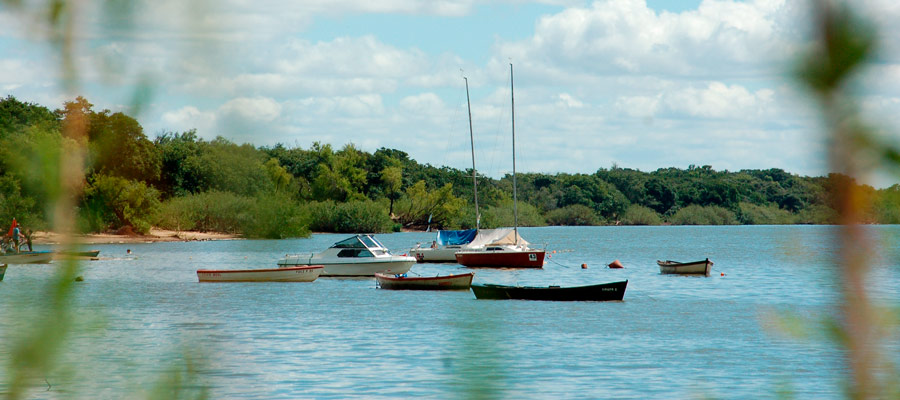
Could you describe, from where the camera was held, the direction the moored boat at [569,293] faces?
facing to the right of the viewer

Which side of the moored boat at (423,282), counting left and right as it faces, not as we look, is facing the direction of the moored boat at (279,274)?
back

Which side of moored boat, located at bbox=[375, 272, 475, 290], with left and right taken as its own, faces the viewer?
right
